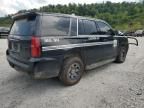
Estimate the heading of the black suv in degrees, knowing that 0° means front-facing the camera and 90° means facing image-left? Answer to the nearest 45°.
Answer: approximately 225°
